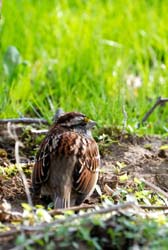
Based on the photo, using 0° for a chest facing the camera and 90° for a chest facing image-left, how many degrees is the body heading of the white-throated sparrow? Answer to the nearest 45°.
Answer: approximately 180°

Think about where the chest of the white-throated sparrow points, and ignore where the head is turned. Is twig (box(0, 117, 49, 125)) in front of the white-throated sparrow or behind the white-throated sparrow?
in front

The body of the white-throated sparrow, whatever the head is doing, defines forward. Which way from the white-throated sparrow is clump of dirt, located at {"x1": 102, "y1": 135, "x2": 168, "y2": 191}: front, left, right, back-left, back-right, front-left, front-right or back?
front-right

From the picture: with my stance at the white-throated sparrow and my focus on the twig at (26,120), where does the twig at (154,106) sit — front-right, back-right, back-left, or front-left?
front-right

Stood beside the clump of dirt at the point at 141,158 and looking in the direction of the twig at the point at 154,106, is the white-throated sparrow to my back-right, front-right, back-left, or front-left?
back-left

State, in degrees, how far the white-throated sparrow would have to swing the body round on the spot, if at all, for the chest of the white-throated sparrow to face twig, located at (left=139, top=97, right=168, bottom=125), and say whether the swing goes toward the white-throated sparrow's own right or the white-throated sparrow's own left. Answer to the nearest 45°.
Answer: approximately 45° to the white-throated sparrow's own right

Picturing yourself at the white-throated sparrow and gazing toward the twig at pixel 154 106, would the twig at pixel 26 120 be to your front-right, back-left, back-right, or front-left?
front-left

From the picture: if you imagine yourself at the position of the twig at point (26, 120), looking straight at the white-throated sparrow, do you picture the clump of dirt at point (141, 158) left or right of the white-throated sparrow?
left
